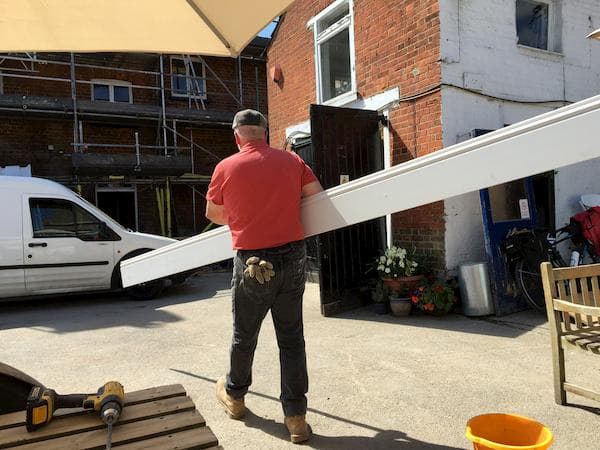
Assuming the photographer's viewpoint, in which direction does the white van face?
facing to the right of the viewer

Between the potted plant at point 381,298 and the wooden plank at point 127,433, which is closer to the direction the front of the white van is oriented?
the potted plant

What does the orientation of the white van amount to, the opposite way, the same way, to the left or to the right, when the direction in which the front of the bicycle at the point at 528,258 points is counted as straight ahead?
the opposite way

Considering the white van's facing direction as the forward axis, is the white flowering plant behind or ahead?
ahead

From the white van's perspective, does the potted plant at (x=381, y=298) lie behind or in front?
in front

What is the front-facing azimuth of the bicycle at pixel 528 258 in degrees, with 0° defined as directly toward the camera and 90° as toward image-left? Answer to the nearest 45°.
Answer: approximately 45°

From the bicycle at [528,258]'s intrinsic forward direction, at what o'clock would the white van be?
The white van is roughly at 1 o'clock from the bicycle.

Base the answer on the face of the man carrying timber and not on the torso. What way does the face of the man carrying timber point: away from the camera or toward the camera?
away from the camera

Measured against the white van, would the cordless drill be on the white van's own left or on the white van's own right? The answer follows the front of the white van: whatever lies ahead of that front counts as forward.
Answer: on the white van's own right

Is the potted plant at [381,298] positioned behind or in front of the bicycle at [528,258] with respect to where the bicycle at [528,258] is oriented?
in front

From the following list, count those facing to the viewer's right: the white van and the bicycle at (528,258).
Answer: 1

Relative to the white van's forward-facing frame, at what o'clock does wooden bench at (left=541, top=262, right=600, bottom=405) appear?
The wooden bench is roughly at 2 o'clock from the white van.
